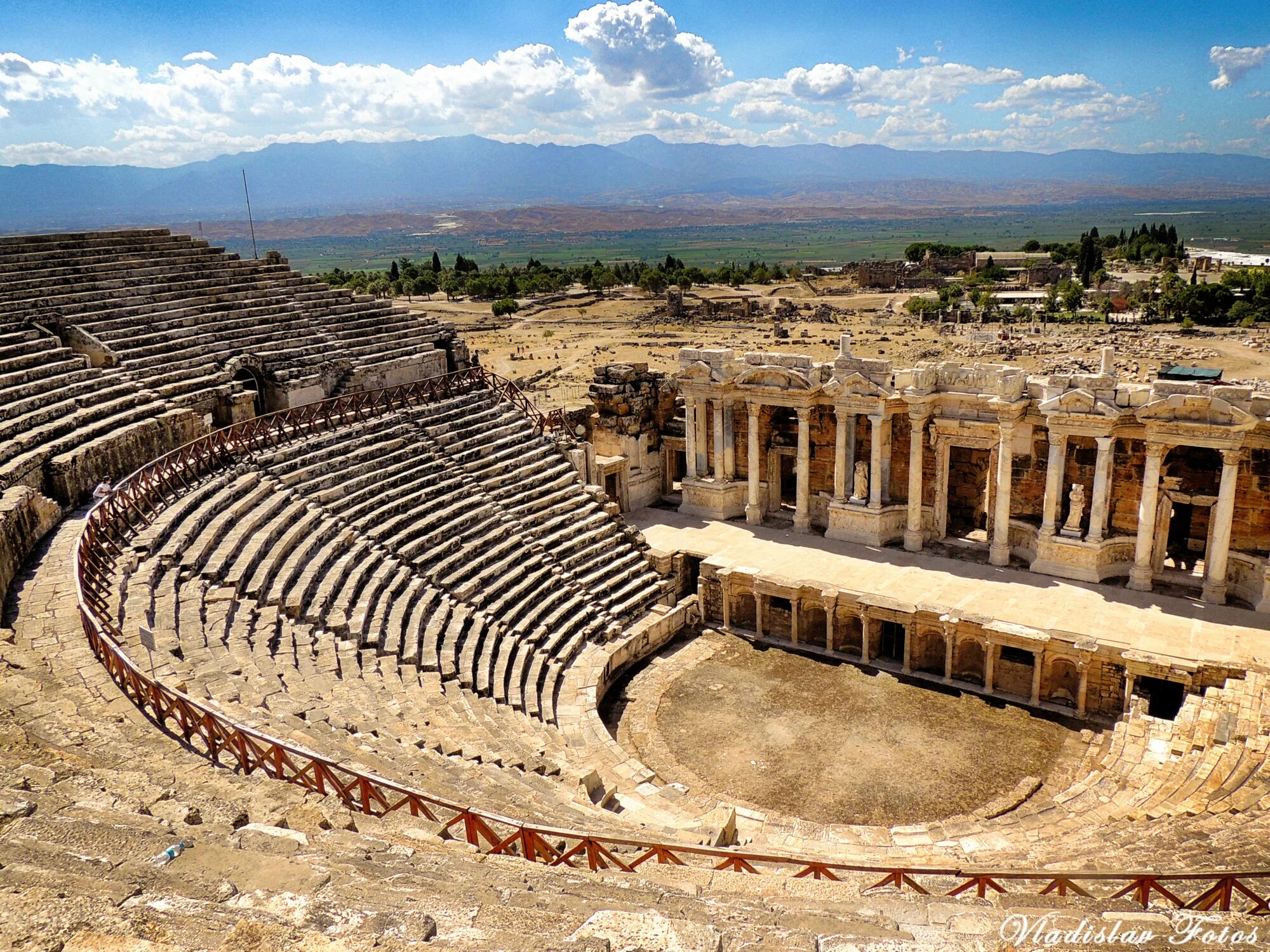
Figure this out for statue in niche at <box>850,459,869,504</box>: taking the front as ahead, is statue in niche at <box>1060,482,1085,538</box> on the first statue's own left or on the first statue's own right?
on the first statue's own left

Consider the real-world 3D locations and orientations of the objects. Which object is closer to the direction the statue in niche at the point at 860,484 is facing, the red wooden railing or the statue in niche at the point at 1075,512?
the red wooden railing

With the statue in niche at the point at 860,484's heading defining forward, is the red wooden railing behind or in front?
in front

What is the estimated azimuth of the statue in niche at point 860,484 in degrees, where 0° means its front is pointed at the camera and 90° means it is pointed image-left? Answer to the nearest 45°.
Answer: approximately 45°
